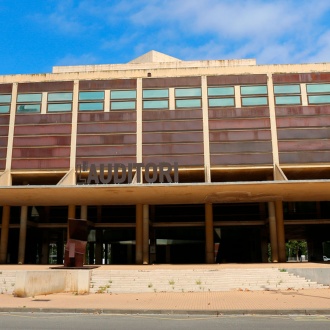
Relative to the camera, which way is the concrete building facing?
toward the camera
